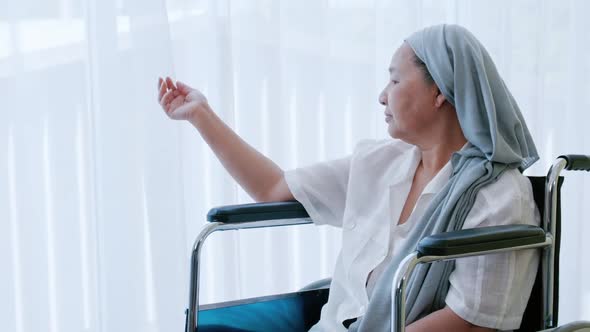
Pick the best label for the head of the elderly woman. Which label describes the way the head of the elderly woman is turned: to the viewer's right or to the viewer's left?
to the viewer's left

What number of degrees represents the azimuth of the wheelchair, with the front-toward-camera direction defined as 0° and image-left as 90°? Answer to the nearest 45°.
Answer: approximately 45°

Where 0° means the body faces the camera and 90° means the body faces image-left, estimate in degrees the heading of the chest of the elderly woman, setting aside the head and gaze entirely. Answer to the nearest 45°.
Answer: approximately 45°
